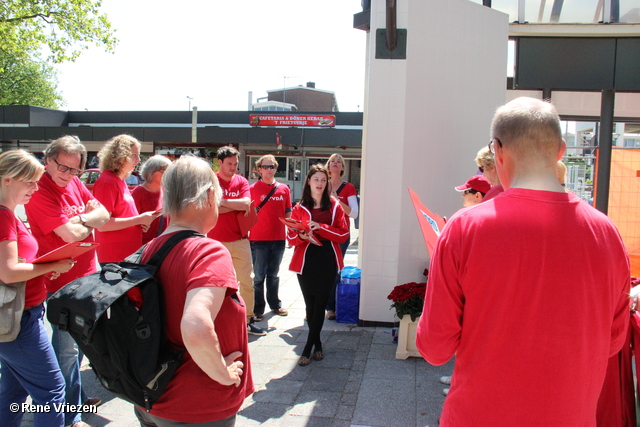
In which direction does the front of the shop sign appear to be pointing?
toward the camera

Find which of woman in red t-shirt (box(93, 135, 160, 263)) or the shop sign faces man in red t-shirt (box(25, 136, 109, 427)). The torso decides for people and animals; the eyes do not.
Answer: the shop sign

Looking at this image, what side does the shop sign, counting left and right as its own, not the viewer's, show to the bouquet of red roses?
front

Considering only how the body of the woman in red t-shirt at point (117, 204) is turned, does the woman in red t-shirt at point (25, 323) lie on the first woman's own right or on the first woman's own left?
on the first woman's own right

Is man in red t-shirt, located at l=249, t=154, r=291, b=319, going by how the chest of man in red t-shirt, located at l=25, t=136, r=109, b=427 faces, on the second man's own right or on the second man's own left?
on the second man's own left

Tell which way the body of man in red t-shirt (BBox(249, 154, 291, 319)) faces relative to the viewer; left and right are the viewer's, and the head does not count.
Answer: facing the viewer

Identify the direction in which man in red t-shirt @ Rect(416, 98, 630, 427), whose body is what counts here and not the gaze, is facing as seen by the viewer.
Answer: away from the camera

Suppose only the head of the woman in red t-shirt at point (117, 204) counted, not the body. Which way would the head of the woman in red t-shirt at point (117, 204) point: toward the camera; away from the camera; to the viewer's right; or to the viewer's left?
to the viewer's right

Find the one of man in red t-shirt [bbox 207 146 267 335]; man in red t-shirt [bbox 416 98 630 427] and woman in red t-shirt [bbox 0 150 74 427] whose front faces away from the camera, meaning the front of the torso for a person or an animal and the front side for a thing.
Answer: man in red t-shirt [bbox 416 98 630 427]

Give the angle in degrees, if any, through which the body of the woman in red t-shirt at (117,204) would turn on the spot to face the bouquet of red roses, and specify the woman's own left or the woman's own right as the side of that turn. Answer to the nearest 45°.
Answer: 0° — they already face it

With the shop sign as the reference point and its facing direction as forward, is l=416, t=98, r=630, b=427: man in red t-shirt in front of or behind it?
in front

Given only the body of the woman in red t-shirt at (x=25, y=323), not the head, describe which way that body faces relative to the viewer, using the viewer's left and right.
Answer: facing to the right of the viewer

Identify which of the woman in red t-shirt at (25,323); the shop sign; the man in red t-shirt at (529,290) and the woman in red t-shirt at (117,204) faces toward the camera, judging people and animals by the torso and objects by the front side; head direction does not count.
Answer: the shop sign

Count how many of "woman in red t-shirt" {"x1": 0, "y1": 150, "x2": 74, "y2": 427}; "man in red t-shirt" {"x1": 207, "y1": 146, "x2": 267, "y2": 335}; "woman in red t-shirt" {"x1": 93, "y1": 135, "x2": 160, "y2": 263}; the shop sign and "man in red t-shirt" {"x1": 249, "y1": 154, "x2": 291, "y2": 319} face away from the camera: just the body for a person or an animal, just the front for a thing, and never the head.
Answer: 0

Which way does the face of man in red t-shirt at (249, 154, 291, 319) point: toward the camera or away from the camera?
toward the camera
